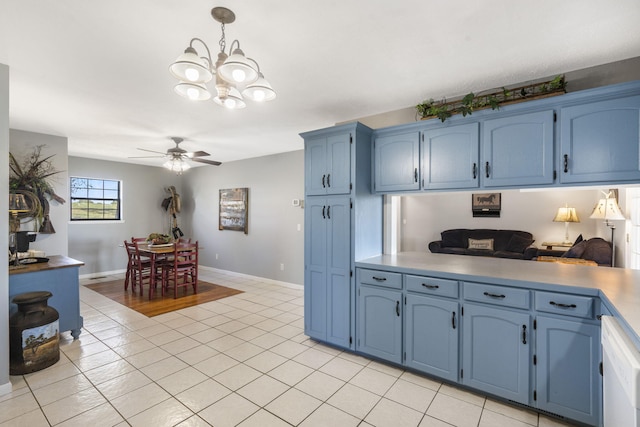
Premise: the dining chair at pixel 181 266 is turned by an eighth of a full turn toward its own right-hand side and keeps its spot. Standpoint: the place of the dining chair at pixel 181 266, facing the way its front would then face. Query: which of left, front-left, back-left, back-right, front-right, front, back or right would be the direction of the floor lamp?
back-right

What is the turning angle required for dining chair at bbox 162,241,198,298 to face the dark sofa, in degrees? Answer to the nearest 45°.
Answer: approximately 135° to its right

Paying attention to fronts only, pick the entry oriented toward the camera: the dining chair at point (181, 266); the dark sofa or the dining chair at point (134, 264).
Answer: the dark sofa

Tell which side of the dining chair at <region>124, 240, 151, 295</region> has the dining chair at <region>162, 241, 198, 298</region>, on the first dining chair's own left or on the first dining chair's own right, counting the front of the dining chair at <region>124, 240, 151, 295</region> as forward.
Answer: on the first dining chair's own right

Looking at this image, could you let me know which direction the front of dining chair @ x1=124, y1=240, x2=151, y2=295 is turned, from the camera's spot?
facing away from the viewer and to the right of the viewer

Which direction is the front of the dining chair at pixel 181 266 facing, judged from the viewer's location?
facing away from the viewer and to the left of the viewer

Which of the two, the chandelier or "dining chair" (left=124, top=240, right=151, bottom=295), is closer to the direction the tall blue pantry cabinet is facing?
the chandelier

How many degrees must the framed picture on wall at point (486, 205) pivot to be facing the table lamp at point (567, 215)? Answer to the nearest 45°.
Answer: approximately 45° to its left

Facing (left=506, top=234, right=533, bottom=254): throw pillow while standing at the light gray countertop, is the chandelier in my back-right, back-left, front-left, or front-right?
back-left

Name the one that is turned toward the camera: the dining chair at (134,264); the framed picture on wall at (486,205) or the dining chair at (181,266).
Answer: the framed picture on wall
